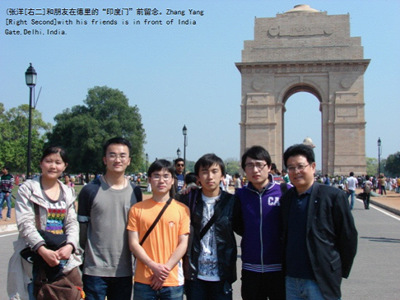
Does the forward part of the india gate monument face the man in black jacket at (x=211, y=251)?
yes

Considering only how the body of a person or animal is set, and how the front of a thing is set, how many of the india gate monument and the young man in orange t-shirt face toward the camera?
2

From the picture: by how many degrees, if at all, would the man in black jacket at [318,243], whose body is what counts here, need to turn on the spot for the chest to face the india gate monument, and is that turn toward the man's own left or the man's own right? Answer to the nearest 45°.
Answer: approximately 135° to the man's own right

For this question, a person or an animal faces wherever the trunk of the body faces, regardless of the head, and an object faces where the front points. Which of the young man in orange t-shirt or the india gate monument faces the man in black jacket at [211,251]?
the india gate monument

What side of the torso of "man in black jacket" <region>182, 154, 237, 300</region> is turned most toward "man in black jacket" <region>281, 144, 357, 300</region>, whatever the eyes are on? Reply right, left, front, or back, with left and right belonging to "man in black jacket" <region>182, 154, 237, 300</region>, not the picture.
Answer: left

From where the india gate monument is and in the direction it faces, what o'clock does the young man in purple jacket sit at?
The young man in purple jacket is roughly at 12 o'clock from the india gate monument.

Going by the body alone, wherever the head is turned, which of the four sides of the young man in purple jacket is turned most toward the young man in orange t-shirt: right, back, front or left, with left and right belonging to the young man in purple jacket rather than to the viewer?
right

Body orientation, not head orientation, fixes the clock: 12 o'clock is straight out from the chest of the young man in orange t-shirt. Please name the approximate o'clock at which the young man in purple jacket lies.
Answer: The young man in purple jacket is roughly at 9 o'clock from the young man in orange t-shirt.
